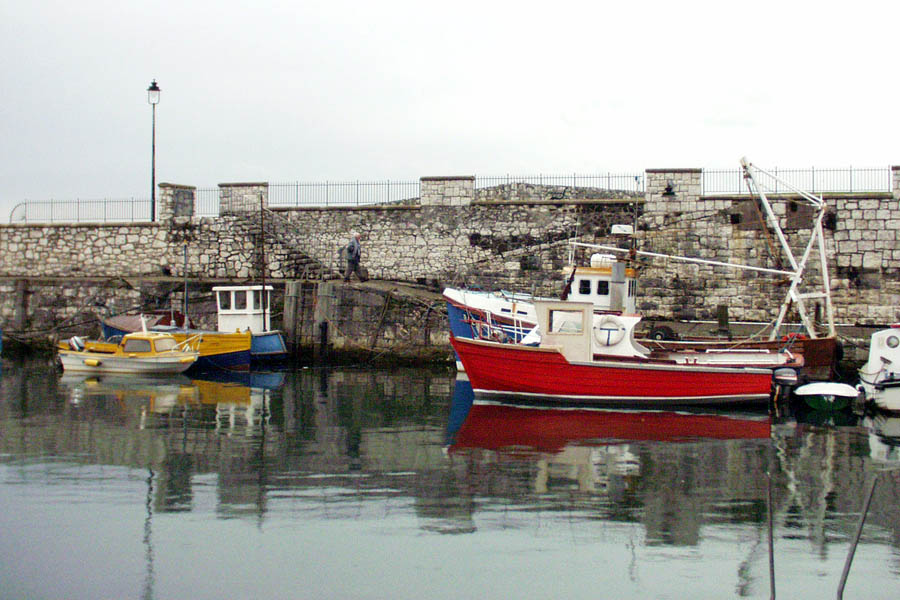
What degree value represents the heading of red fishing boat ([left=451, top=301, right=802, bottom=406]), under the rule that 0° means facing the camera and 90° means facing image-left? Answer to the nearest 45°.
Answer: approximately 90°

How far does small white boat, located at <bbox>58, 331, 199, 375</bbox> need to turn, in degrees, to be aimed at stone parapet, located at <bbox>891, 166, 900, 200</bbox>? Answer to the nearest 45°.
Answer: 0° — it already faces it

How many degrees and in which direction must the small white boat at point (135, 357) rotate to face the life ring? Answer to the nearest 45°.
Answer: approximately 45° to its right

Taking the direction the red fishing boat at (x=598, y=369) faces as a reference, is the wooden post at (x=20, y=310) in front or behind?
in front

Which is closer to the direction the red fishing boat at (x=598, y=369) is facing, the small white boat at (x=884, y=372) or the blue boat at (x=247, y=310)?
the blue boat

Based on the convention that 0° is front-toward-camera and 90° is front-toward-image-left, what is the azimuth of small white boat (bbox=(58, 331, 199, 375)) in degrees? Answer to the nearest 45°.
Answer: approximately 270°

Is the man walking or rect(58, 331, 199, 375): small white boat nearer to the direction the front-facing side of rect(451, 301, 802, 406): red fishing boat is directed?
the small white boat

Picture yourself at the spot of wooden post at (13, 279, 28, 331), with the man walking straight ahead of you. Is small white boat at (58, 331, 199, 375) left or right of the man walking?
right

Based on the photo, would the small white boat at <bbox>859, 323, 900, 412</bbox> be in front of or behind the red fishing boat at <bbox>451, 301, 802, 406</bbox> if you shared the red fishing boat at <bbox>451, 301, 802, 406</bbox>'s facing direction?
behind

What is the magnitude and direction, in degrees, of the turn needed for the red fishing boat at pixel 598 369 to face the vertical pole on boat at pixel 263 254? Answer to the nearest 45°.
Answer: approximately 45° to its right
